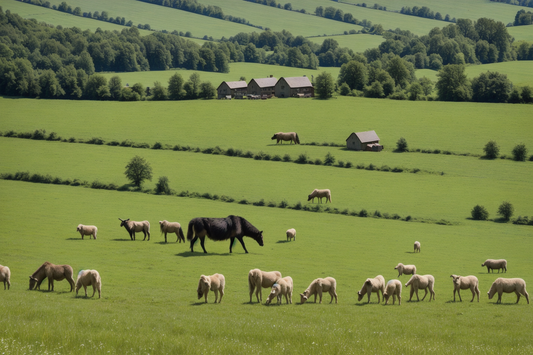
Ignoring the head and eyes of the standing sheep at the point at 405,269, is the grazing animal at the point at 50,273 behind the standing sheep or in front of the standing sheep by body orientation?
in front

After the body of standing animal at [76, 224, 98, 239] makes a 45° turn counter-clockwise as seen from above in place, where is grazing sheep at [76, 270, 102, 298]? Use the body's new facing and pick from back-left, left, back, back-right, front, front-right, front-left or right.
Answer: front-left

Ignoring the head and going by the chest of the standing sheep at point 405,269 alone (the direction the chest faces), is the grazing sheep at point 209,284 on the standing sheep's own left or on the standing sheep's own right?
on the standing sheep's own left

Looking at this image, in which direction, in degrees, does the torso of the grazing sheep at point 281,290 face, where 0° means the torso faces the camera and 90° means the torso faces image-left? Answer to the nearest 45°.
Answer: approximately 45°

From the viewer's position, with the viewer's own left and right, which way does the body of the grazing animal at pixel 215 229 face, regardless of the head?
facing to the right of the viewer

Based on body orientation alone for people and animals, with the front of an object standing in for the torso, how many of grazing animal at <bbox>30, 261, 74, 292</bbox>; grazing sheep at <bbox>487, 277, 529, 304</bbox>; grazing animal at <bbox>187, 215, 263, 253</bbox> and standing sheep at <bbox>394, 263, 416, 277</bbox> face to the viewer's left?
3

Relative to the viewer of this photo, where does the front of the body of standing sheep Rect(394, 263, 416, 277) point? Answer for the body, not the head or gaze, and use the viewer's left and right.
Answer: facing to the left of the viewer

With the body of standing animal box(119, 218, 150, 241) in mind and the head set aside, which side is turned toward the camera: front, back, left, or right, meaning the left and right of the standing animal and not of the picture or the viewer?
left

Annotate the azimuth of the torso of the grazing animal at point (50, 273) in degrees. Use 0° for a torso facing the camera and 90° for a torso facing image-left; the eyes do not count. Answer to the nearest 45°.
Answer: approximately 90°

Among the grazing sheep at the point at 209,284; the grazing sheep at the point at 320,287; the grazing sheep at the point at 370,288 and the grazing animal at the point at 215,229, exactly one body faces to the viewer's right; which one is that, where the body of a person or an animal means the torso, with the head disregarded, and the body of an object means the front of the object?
the grazing animal

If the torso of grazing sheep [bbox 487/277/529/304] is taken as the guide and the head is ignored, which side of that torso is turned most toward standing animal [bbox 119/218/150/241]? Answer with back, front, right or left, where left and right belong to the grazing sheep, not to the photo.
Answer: front

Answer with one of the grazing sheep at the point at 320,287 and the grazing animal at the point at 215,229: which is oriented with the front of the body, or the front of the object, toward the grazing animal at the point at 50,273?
the grazing sheep

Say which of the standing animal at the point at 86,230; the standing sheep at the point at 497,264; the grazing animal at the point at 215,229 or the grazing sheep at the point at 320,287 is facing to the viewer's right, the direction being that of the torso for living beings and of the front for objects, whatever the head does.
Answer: the grazing animal at the point at 215,229
